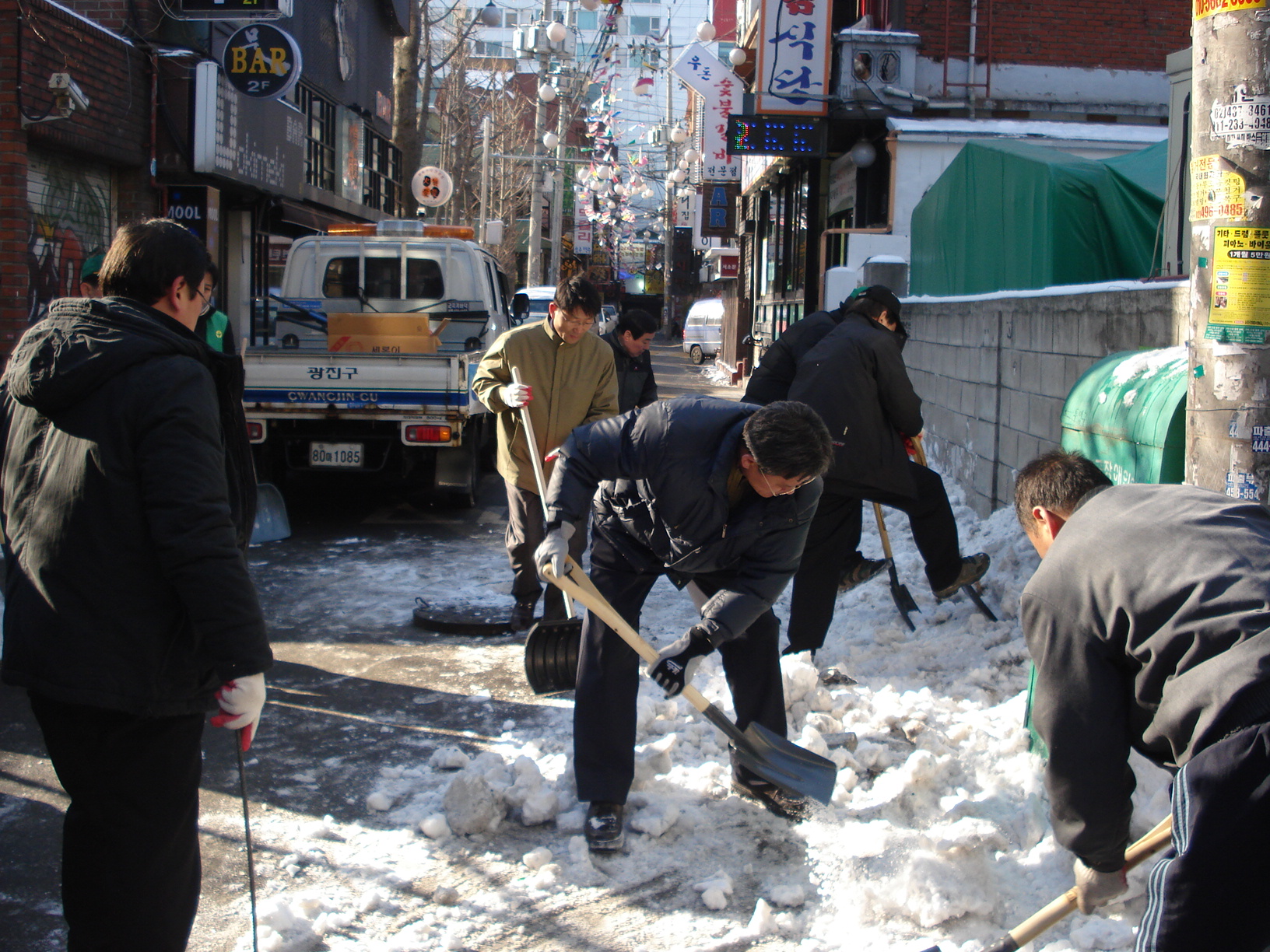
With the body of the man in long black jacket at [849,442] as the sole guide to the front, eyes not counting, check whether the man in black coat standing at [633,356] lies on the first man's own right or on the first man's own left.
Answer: on the first man's own left

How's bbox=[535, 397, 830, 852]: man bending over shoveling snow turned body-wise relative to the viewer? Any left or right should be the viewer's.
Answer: facing the viewer and to the right of the viewer

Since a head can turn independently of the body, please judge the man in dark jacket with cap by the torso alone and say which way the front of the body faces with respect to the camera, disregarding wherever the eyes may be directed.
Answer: to the viewer's right

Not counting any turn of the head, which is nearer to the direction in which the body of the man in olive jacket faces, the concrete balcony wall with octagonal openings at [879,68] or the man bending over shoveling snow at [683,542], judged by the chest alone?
the man bending over shoveling snow

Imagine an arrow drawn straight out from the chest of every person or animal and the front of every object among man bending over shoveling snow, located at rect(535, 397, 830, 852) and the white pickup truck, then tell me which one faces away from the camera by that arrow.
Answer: the white pickup truck

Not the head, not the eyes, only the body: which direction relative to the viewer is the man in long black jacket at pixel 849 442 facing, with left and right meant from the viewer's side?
facing away from the viewer and to the right of the viewer

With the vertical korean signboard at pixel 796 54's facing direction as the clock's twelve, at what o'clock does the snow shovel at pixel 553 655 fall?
The snow shovel is roughly at 12 o'clock from the vertical korean signboard.

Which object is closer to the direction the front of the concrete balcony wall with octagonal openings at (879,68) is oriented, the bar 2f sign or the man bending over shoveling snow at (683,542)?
the man bending over shoveling snow

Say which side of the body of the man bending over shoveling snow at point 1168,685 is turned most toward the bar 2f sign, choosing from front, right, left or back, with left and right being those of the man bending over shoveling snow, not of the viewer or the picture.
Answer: front

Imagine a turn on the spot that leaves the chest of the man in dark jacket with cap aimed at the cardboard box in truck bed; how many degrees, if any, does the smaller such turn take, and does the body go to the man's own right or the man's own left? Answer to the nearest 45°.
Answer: approximately 135° to the man's own left

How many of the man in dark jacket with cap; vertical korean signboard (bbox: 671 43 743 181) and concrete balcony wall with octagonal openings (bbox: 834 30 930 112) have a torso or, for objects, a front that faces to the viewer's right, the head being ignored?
1
